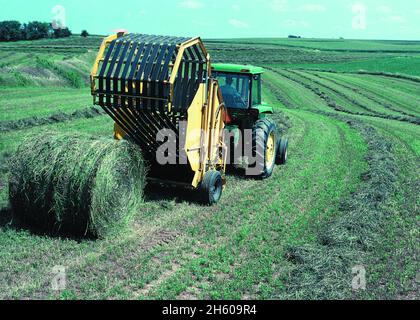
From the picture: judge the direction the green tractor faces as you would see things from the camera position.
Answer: facing away from the viewer and to the right of the viewer

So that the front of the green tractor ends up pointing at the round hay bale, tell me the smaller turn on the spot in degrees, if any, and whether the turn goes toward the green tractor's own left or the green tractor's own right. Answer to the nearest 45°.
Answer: approximately 180°
